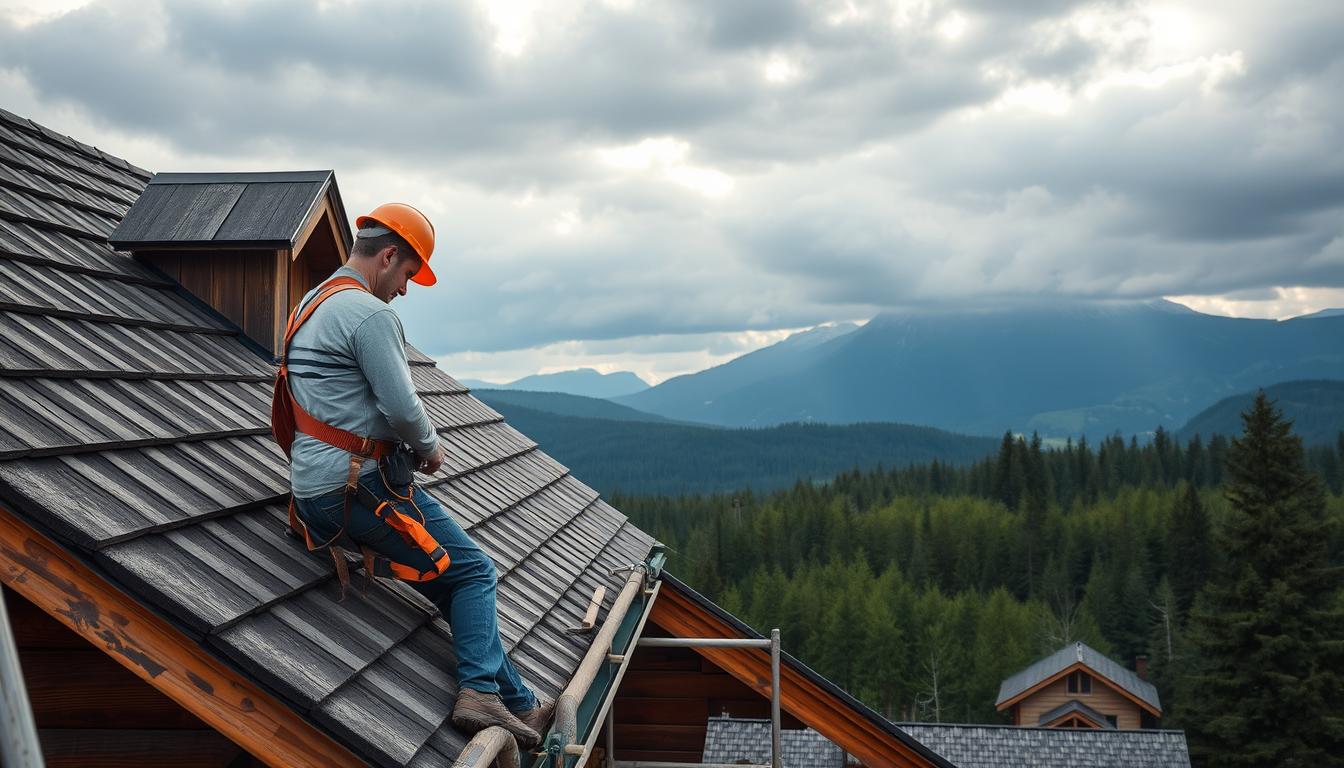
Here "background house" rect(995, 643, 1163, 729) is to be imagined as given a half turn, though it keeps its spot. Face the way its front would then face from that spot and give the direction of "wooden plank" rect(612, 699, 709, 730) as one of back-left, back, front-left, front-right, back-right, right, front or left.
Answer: back

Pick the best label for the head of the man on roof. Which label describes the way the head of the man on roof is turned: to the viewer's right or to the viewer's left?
to the viewer's right

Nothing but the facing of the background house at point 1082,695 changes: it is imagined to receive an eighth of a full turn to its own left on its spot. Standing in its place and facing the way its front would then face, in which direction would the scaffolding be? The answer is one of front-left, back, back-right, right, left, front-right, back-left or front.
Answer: front-right

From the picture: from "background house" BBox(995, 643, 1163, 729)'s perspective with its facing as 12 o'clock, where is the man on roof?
The man on roof is roughly at 12 o'clock from the background house.

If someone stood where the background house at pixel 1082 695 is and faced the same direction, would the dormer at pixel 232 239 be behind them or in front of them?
in front

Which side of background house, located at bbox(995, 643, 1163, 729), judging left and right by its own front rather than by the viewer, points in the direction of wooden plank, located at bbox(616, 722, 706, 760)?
front

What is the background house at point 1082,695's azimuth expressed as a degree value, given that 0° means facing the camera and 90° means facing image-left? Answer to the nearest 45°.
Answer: approximately 0°

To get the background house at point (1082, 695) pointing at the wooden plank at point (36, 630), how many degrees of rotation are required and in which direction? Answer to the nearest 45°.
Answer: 0° — it already faces it
